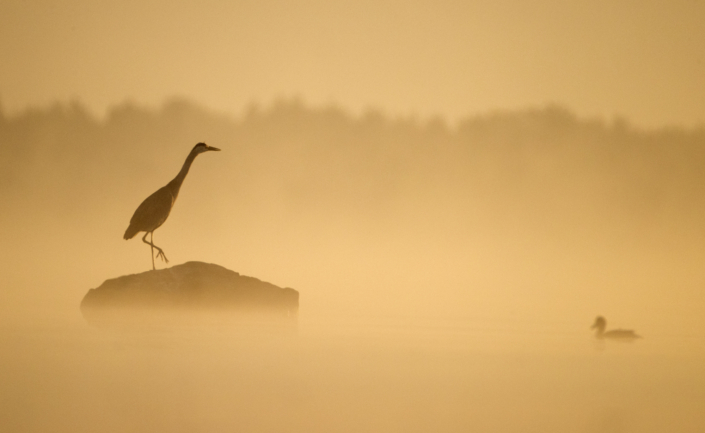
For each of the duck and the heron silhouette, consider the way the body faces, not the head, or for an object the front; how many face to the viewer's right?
1

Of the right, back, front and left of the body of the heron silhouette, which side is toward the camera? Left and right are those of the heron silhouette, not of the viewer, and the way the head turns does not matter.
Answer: right

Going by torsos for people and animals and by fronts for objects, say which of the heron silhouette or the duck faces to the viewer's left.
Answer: the duck

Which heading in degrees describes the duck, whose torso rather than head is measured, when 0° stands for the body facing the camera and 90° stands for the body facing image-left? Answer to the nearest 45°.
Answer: approximately 90°

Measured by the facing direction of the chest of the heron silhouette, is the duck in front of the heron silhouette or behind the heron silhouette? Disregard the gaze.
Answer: in front

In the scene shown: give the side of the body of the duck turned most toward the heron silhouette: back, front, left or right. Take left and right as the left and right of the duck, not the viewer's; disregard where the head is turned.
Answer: front

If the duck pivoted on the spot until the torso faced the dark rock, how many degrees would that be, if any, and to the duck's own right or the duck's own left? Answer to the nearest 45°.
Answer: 0° — it already faces it
